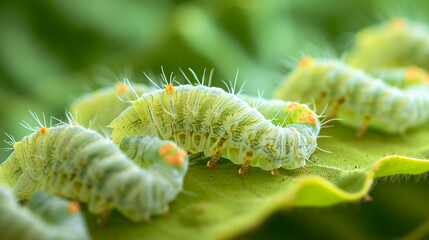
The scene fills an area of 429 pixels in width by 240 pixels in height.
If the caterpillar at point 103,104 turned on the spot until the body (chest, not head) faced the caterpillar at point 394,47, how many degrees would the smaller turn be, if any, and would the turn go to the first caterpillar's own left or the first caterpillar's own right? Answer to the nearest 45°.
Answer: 0° — it already faces it

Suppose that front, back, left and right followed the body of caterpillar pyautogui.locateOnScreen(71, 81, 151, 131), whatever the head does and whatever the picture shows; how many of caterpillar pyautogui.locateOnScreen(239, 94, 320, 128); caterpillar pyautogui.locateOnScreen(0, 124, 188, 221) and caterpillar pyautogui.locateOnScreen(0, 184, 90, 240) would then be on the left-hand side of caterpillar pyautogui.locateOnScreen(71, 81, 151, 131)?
0

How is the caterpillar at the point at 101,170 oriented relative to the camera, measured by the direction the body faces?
to the viewer's right

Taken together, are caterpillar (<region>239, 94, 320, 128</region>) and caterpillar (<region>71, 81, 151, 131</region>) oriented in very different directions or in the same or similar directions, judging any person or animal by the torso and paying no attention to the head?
same or similar directions

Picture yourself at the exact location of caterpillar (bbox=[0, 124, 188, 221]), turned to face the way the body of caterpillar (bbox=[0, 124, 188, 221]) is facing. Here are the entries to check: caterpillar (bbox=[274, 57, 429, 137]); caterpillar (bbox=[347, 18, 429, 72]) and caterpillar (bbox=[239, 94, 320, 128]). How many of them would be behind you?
0

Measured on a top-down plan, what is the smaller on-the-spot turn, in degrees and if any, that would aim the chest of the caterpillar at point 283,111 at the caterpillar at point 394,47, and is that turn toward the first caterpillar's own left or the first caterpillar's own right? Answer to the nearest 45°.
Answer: approximately 45° to the first caterpillar's own left

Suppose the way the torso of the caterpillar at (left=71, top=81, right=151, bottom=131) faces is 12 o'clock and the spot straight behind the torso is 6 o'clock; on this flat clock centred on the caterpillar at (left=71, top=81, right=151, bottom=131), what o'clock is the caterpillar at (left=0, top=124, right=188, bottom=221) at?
the caterpillar at (left=0, top=124, right=188, bottom=221) is roughly at 3 o'clock from the caterpillar at (left=71, top=81, right=151, bottom=131).

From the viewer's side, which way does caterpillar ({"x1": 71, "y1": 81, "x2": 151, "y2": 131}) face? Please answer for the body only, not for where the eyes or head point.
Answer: to the viewer's right

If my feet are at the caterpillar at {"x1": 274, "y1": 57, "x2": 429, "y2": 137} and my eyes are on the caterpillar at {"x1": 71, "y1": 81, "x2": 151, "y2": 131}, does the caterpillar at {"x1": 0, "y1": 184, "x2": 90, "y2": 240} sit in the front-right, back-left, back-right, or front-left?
front-left

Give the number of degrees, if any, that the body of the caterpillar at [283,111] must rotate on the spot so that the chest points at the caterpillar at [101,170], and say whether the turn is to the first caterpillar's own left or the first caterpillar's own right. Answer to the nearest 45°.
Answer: approximately 135° to the first caterpillar's own right

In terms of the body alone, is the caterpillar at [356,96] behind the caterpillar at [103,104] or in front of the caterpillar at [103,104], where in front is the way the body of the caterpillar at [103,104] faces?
in front

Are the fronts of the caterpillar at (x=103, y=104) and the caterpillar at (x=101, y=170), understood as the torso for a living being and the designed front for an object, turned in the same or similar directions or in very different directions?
same or similar directions

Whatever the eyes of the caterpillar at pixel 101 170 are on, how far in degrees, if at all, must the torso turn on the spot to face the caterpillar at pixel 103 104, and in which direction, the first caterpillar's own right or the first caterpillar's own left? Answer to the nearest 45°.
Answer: approximately 90° to the first caterpillar's own left

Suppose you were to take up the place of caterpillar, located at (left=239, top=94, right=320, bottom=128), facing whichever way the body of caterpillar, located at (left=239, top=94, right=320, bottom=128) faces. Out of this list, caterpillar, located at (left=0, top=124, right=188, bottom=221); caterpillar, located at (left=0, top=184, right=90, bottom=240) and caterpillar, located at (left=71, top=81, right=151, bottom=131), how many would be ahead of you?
0

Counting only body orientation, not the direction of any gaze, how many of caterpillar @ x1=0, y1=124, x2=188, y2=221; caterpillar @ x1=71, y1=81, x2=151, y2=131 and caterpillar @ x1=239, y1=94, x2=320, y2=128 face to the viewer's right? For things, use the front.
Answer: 3

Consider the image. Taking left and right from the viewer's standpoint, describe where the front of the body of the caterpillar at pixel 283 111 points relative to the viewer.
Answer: facing to the right of the viewer

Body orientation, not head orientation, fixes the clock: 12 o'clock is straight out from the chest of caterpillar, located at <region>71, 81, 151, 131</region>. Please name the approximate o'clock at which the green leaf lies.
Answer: The green leaf is roughly at 2 o'clock from the caterpillar.
